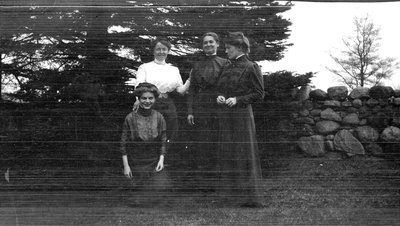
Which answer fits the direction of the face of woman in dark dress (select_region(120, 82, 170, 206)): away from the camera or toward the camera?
toward the camera

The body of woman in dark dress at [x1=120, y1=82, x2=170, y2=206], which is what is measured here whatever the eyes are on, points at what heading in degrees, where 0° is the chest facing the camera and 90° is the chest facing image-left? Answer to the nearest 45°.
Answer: approximately 0°

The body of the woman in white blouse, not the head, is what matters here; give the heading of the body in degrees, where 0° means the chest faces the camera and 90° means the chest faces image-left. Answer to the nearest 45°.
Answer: approximately 0°

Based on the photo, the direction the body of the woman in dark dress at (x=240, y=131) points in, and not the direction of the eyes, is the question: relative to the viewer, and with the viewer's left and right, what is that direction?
facing the viewer and to the left of the viewer

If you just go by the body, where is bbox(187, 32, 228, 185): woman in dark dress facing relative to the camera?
toward the camera

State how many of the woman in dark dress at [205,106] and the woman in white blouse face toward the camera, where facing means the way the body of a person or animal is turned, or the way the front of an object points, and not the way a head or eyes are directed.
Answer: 2

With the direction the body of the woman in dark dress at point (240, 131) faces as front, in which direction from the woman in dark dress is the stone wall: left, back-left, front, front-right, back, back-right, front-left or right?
back-left

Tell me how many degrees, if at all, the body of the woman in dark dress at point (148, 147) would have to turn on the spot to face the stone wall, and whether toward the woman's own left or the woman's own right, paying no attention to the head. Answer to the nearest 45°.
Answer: approximately 90° to the woman's own left

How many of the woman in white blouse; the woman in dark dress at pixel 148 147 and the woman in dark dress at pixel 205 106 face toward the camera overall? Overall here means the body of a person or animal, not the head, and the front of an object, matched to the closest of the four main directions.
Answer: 3

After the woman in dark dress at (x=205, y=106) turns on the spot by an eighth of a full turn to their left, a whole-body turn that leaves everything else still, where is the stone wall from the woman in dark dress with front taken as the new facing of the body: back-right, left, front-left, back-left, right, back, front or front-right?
front-left

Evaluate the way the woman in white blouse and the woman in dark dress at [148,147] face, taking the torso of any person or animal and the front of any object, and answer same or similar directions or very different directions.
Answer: same or similar directions

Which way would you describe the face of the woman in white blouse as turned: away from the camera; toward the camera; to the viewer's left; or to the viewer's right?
toward the camera
